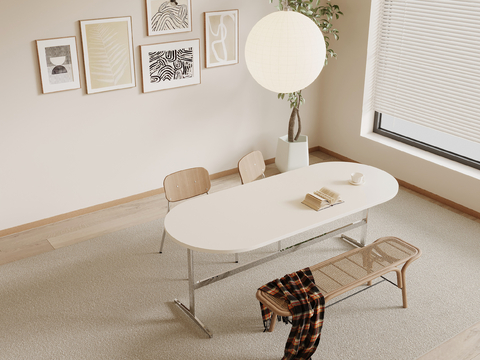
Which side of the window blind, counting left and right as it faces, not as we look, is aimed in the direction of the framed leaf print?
front

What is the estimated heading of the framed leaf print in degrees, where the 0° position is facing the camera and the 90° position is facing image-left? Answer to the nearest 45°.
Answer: approximately 0°

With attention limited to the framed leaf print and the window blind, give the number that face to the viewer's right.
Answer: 0

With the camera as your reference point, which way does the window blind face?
facing the viewer and to the left of the viewer

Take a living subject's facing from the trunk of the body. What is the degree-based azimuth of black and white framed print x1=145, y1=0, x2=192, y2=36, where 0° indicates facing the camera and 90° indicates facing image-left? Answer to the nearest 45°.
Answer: approximately 315°

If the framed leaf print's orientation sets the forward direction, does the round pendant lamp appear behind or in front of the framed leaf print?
in front

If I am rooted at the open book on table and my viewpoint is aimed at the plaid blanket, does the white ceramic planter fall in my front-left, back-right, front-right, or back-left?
back-right

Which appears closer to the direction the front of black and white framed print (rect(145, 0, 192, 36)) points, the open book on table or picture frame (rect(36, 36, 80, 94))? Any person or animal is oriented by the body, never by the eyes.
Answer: the open book on table

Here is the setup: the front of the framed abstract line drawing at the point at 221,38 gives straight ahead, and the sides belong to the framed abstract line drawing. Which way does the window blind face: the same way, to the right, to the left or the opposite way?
to the right

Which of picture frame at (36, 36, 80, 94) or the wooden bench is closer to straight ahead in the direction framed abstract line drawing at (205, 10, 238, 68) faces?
the wooden bench

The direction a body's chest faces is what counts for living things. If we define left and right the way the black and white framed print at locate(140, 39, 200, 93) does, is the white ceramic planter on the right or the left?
on its left

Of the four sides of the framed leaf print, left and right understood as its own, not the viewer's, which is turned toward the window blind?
left

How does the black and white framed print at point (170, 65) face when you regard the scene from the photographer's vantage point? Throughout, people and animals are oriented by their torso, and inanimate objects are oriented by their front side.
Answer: facing the viewer and to the right of the viewer

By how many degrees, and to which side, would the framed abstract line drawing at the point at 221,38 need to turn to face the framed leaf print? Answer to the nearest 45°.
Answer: approximately 90° to its right
